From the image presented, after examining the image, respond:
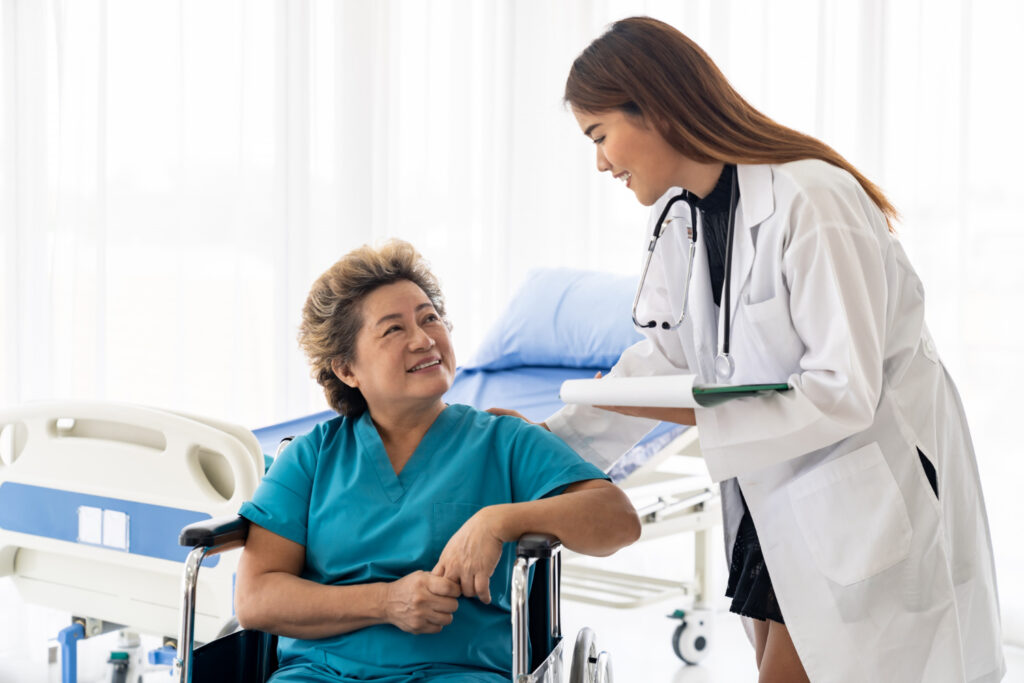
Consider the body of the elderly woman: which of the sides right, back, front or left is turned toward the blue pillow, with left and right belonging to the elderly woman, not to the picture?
back

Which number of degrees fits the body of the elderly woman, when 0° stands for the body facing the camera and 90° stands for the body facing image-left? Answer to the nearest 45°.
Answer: approximately 0°

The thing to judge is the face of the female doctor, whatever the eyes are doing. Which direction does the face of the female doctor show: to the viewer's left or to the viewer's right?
to the viewer's left

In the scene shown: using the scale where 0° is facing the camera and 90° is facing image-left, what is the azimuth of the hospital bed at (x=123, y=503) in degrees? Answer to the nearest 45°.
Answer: approximately 45°

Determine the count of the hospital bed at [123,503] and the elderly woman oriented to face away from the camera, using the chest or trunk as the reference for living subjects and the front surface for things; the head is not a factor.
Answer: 0
